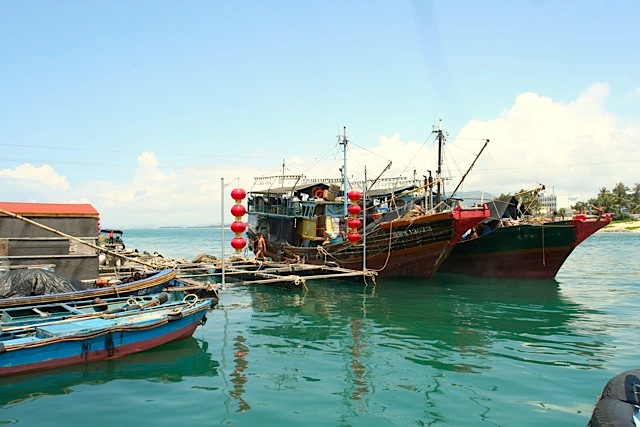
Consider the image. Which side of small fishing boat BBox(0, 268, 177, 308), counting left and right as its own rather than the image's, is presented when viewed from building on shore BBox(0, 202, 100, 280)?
left

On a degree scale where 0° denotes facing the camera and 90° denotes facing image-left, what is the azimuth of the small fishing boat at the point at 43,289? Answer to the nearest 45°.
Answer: approximately 270°

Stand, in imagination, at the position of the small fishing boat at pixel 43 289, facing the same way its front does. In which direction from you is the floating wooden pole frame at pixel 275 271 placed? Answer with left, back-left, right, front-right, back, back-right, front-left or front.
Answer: front-left

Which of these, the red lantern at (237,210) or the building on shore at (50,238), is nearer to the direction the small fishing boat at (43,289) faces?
the red lantern

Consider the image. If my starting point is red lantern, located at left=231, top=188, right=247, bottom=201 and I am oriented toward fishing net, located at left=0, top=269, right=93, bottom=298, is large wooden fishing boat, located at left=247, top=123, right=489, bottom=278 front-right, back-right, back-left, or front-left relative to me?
back-right
